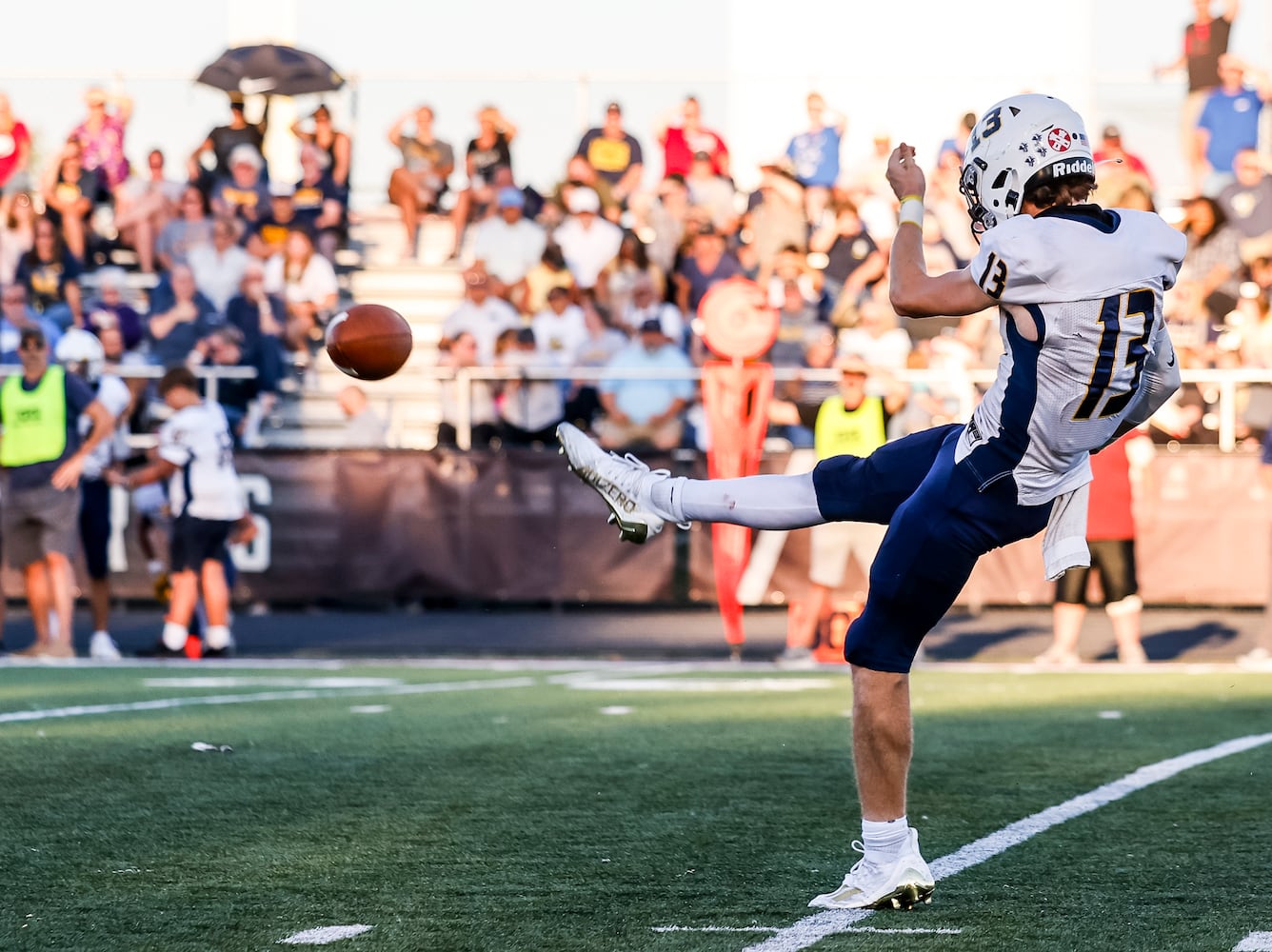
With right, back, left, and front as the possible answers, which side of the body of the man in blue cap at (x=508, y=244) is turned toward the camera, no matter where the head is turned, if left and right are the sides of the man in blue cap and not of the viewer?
front

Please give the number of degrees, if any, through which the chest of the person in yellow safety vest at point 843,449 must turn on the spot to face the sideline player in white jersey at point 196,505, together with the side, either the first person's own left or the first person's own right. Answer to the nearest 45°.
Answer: approximately 90° to the first person's own right

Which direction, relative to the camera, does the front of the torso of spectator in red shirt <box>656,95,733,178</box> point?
toward the camera

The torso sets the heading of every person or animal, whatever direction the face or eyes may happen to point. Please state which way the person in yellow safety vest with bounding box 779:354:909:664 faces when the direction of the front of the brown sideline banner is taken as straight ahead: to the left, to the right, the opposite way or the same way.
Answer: the same way

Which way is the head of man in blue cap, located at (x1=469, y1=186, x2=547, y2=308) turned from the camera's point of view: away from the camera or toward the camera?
toward the camera

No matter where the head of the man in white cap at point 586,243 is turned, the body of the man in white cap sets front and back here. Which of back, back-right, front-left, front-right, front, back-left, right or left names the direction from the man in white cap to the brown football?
front

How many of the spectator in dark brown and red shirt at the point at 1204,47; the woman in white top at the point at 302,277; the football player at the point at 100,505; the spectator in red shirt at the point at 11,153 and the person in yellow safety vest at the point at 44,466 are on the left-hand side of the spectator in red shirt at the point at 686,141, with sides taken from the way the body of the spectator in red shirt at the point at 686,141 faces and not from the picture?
1

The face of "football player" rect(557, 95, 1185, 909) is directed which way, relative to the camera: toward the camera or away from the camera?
away from the camera

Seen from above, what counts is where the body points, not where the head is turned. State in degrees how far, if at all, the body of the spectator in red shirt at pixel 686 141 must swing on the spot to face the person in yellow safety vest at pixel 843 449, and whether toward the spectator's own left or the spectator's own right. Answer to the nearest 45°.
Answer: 0° — they already face them

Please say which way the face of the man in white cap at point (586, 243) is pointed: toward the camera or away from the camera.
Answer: toward the camera

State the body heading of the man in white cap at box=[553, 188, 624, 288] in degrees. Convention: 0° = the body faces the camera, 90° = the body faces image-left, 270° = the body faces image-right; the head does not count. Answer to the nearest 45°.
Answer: approximately 0°

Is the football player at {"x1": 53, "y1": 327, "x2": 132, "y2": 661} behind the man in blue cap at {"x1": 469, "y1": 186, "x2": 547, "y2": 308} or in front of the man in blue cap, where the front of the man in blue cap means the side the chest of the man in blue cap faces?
in front

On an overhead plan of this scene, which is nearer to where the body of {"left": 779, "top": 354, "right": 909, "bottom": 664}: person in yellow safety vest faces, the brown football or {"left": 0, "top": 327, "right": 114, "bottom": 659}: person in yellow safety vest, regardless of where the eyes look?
the brown football

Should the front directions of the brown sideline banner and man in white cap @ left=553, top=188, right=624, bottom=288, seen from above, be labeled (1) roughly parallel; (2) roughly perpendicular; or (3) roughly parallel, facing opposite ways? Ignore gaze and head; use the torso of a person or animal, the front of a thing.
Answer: roughly parallel

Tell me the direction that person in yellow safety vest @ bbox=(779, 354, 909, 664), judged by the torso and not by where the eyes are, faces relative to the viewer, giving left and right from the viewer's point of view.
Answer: facing the viewer

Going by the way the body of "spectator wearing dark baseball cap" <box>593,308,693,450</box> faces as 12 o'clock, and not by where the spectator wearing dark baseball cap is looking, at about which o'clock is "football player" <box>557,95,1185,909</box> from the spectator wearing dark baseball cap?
The football player is roughly at 12 o'clock from the spectator wearing dark baseball cap.

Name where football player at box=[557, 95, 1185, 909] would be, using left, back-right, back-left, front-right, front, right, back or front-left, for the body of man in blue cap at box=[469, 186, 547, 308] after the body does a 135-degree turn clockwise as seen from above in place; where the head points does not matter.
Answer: back-left

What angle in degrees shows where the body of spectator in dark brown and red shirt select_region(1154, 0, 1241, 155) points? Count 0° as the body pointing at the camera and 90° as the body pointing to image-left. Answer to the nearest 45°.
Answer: approximately 45°

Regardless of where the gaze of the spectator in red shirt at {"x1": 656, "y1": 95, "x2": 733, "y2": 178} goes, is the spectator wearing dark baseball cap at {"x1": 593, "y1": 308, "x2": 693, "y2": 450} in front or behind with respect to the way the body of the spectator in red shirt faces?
in front

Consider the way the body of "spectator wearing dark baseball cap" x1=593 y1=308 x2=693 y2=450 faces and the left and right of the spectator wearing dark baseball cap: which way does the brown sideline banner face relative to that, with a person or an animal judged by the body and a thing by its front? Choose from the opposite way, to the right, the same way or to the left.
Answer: the same way

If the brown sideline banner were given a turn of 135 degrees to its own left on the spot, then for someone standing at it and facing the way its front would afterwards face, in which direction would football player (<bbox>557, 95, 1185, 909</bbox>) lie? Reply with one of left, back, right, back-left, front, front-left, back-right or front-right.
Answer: back-right
